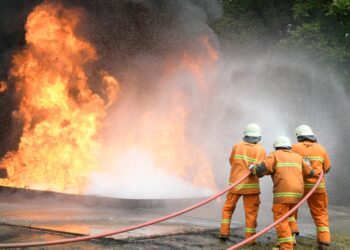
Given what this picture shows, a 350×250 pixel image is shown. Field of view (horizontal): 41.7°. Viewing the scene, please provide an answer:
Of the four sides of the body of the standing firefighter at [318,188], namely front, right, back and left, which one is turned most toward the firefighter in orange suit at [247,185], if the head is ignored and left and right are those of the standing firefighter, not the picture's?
left

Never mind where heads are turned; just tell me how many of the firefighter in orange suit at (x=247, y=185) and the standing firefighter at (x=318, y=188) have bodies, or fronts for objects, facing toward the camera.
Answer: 0

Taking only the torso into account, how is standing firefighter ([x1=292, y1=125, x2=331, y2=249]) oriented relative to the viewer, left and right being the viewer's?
facing away from the viewer and to the left of the viewer

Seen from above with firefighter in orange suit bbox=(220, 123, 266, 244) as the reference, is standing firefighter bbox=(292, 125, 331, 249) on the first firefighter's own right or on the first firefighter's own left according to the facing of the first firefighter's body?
on the first firefighter's own right

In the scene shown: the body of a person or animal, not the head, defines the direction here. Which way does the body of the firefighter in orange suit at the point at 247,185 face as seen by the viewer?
away from the camera

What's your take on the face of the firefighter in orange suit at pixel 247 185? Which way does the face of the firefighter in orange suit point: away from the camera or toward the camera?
away from the camera

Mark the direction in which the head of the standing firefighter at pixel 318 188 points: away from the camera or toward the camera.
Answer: away from the camera
